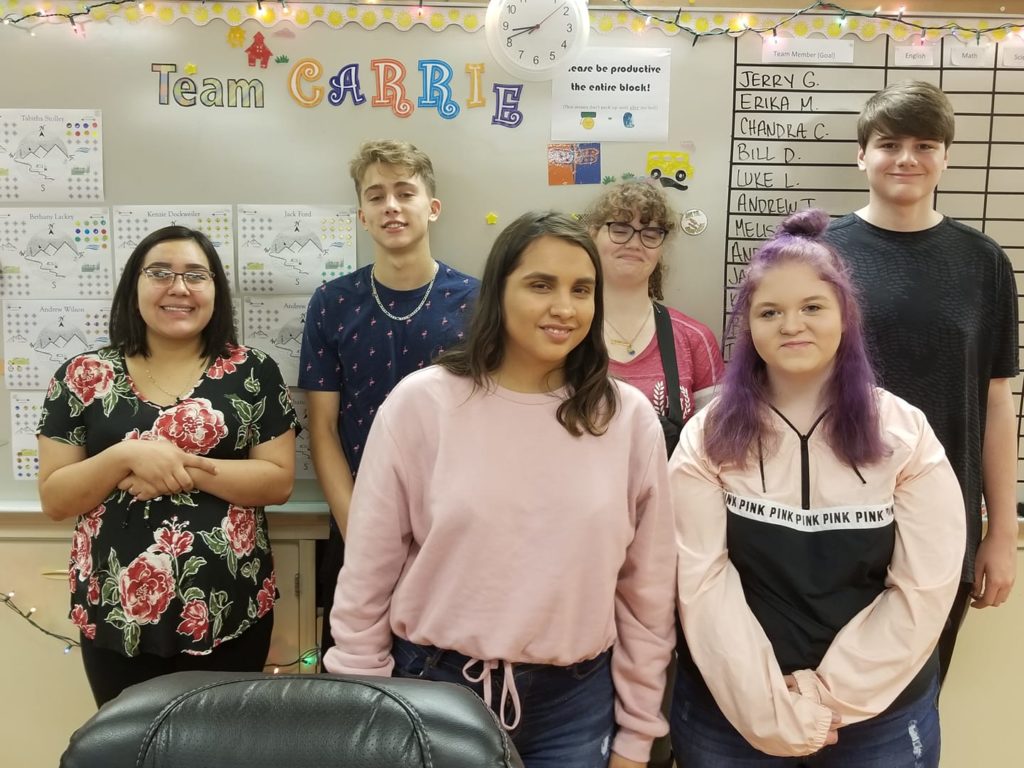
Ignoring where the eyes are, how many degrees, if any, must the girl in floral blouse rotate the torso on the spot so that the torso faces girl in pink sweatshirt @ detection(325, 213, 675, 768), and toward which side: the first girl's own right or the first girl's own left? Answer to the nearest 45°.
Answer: approximately 45° to the first girl's own left

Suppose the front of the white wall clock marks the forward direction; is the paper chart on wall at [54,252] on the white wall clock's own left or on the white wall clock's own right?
on the white wall clock's own right
